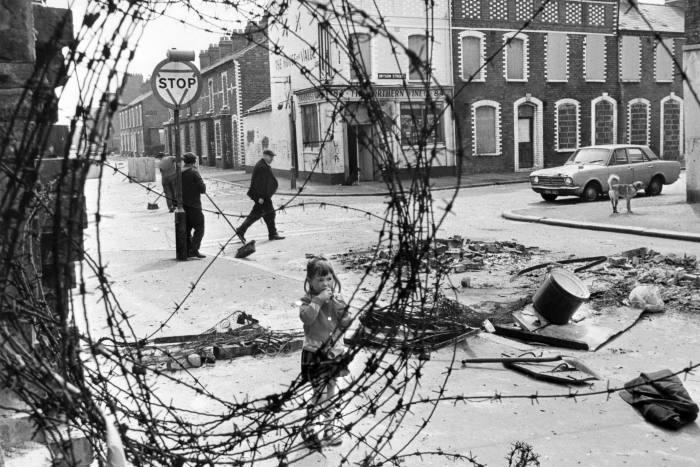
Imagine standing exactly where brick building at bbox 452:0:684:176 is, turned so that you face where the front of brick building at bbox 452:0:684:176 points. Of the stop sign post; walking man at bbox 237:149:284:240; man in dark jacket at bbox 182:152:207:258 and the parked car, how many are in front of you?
4

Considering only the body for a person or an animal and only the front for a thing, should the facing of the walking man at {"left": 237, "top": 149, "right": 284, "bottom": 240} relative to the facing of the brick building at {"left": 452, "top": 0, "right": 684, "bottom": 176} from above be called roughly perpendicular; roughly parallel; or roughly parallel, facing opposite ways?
roughly perpendicular

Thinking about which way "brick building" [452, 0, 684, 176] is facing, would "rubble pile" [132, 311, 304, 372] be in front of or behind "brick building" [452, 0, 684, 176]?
in front

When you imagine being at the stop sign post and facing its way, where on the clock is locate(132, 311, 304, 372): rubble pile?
The rubble pile is roughly at 12 o'clock from the stop sign post.

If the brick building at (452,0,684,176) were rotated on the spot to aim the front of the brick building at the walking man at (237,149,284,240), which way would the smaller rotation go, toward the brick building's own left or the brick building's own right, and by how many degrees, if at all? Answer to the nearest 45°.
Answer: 0° — it already faces them

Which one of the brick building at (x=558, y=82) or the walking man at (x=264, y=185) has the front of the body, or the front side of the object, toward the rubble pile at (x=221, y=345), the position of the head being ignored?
the brick building

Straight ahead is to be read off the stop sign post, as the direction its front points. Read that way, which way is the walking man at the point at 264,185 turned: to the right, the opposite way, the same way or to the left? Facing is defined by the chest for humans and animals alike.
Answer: to the left

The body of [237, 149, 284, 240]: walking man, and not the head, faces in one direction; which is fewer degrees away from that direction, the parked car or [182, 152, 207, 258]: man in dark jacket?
the parked car

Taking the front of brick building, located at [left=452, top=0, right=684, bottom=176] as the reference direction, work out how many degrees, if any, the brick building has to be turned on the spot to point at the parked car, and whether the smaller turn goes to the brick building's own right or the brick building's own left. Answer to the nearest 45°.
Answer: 0° — it already faces it

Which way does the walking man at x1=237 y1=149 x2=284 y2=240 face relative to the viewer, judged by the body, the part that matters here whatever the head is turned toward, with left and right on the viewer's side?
facing to the right of the viewer

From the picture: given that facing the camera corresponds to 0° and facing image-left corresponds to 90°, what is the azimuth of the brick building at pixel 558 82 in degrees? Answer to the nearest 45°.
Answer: approximately 0°

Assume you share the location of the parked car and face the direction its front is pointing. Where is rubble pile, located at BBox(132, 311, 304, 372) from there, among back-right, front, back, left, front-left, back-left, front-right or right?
front-left
